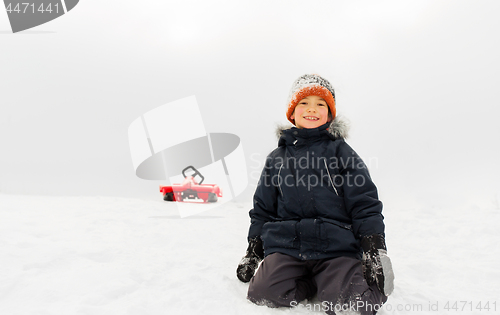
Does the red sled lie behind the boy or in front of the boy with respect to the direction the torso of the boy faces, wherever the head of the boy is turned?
behind

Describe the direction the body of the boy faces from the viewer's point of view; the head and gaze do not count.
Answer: toward the camera

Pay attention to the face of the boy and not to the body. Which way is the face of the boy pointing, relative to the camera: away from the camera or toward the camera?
toward the camera
